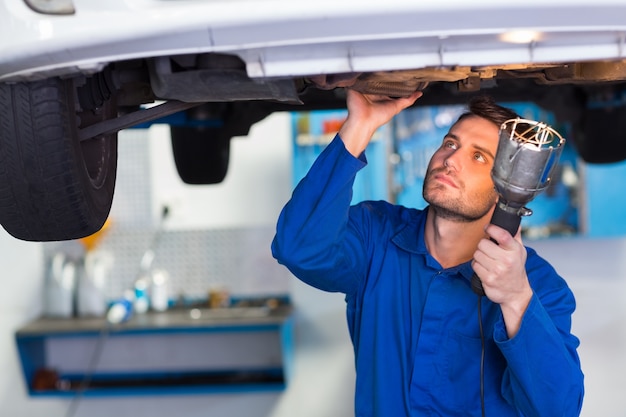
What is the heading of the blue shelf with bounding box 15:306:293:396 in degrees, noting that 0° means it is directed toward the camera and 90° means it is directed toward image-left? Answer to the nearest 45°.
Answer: approximately 0°
